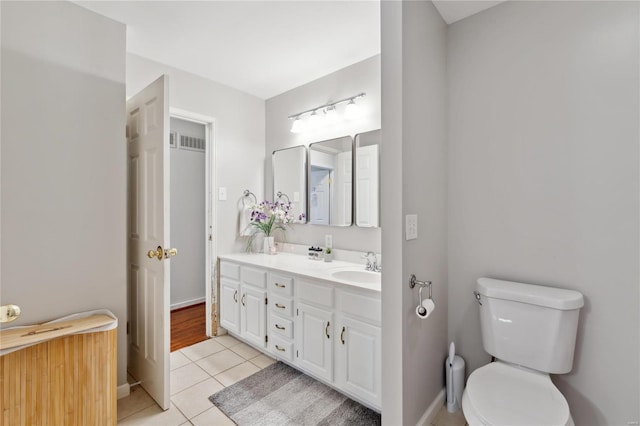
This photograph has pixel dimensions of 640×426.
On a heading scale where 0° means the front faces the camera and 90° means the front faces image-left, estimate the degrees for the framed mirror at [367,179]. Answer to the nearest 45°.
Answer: approximately 45°

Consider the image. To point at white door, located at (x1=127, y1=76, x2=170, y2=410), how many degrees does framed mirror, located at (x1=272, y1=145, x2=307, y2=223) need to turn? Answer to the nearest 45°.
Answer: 0° — it already faces it

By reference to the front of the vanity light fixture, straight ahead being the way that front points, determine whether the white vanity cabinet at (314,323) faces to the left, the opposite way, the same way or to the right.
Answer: the same way

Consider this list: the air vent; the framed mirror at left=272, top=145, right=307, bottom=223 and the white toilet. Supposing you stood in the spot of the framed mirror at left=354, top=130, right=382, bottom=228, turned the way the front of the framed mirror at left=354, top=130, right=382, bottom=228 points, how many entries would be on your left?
1

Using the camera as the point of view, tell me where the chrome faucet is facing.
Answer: facing the viewer and to the left of the viewer

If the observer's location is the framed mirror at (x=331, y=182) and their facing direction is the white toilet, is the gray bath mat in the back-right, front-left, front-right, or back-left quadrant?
front-right

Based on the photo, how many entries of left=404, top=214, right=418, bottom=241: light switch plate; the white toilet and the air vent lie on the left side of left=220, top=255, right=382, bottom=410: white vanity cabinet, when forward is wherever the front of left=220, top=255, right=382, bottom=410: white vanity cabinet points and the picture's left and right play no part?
2

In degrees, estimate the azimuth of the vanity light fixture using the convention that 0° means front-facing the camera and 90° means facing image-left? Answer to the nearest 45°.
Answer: approximately 45°

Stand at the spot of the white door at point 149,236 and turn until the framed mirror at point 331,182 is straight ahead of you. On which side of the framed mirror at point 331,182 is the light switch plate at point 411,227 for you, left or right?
right

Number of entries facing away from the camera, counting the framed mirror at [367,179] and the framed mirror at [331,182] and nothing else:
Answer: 0

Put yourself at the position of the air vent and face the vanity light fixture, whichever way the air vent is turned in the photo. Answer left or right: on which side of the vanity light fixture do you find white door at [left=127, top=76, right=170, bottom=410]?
right
